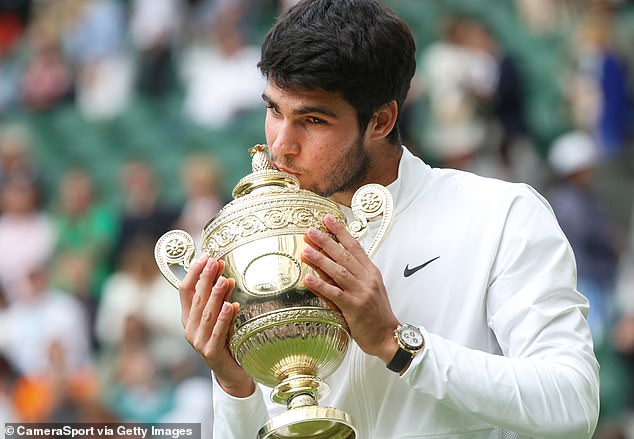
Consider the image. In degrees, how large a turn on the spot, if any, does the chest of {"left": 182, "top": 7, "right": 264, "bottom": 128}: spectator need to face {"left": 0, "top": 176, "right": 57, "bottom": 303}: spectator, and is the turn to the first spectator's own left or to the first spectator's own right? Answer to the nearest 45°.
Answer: approximately 45° to the first spectator's own right

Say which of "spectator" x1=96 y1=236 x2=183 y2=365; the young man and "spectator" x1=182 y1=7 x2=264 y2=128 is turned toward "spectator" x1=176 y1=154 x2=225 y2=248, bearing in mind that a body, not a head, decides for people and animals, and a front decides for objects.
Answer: "spectator" x1=182 y1=7 x2=264 y2=128

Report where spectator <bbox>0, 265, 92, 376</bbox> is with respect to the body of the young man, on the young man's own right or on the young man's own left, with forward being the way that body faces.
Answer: on the young man's own right

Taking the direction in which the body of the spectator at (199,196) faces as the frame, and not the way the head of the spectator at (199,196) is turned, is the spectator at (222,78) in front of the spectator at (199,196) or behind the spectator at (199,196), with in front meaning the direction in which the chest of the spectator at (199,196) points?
behind

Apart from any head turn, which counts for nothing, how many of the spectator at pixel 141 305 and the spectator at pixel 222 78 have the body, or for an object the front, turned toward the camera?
2
